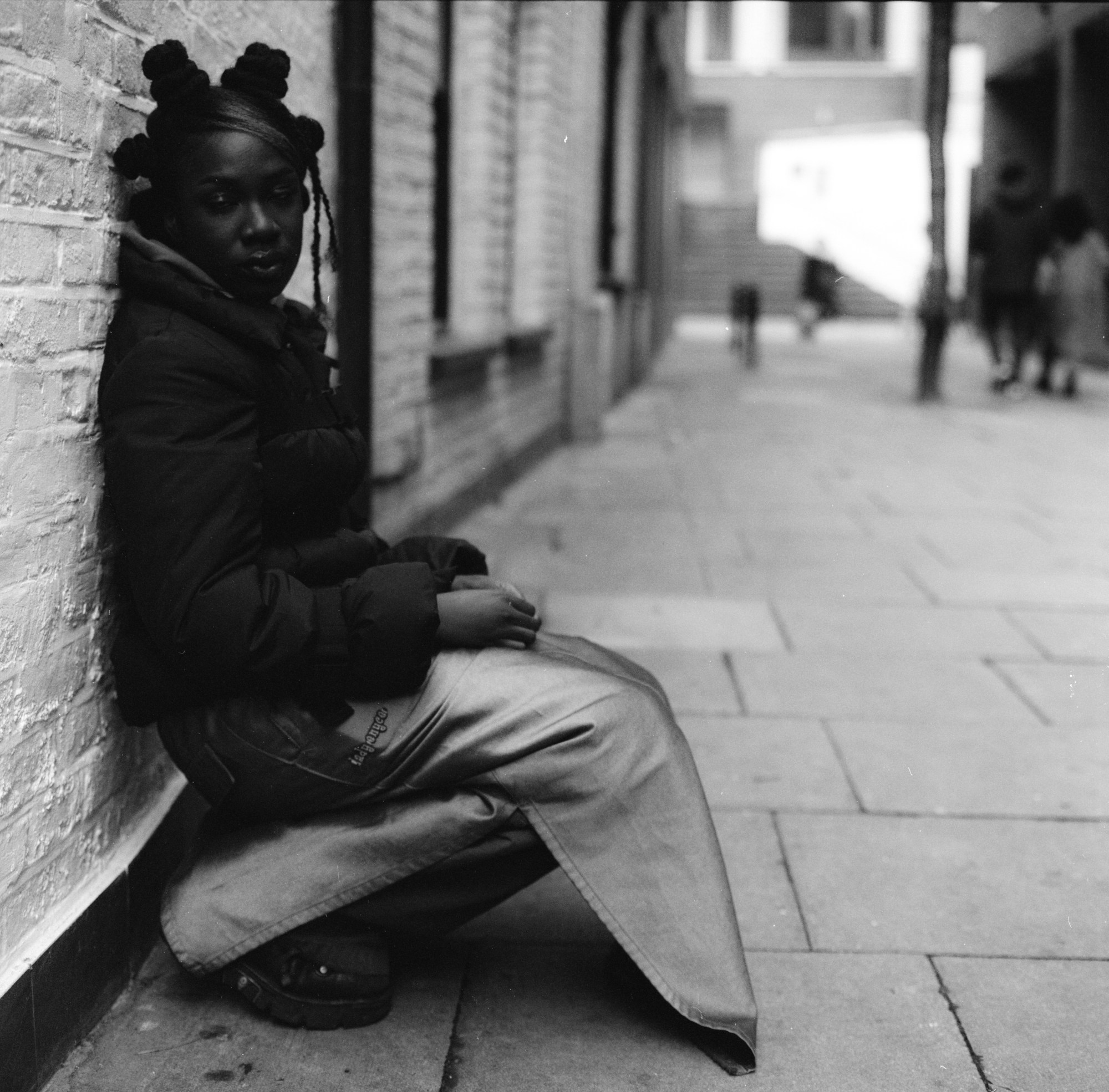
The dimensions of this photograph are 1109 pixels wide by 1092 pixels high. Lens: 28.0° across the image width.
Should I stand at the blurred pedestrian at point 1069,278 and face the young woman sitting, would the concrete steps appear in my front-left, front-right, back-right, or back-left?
back-right

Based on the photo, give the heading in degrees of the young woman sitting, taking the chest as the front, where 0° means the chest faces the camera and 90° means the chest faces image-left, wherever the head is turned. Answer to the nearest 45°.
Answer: approximately 270°

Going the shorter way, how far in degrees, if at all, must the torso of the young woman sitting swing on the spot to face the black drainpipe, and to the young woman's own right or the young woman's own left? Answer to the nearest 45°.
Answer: approximately 90° to the young woman's own left

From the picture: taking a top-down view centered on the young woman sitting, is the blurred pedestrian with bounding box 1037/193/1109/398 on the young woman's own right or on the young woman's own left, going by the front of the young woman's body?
on the young woman's own left

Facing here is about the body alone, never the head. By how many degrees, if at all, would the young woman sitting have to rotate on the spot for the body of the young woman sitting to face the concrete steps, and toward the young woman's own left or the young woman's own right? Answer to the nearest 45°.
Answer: approximately 90° to the young woman's own left

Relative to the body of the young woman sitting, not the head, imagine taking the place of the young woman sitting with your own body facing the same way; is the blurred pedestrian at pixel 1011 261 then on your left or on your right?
on your left

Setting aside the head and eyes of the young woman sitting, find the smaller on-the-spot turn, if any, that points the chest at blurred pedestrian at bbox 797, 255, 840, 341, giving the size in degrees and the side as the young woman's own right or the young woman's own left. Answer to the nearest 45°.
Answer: approximately 90° to the young woman's own left

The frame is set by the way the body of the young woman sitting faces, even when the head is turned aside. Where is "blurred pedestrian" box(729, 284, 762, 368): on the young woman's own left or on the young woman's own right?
on the young woman's own left
